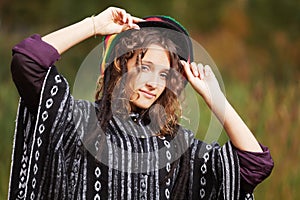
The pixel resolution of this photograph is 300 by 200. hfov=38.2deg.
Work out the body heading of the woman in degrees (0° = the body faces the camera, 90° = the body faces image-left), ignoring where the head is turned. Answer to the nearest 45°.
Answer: approximately 0°
